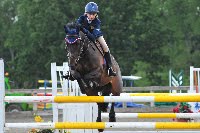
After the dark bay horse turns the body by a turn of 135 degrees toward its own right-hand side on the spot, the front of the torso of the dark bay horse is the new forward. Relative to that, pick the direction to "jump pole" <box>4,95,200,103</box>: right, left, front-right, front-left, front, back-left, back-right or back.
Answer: back

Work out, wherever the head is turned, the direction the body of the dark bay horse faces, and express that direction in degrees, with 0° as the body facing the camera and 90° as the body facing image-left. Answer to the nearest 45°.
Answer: approximately 45°
